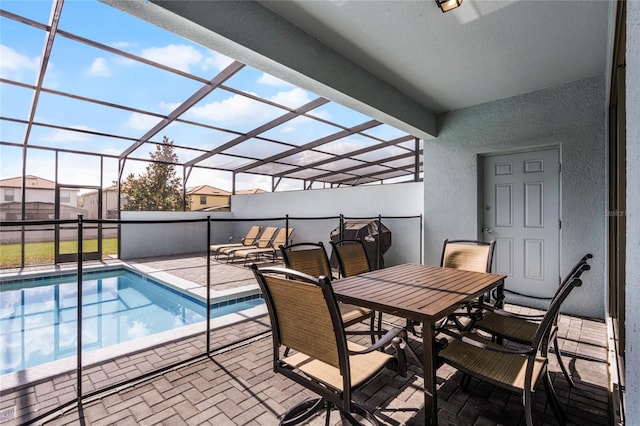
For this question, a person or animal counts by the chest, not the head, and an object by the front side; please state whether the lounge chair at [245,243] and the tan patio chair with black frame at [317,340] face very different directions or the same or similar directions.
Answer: very different directions

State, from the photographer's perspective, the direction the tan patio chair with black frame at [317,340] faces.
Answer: facing away from the viewer and to the right of the viewer

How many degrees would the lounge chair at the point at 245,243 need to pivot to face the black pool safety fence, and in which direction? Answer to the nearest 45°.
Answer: approximately 45° to its left

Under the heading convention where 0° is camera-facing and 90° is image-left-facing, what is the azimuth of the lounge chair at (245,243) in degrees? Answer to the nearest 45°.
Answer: approximately 45°

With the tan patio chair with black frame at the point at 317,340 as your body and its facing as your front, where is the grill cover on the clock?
The grill cover is roughly at 11 o'clock from the tan patio chair with black frame.

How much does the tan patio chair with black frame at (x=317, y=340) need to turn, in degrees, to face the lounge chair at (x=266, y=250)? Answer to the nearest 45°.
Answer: approximately 45° to its left

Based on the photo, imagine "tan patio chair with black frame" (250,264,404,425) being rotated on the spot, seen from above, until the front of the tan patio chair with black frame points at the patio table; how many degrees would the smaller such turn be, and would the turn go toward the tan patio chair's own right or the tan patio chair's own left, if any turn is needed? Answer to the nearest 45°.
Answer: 0° — it already faces it

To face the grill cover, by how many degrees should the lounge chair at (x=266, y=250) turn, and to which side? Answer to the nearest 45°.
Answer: approximately 90° to its left
